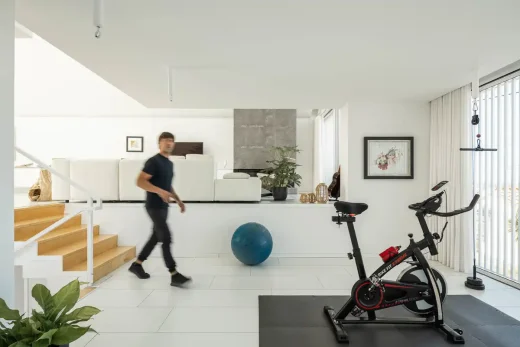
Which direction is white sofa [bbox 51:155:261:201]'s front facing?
away from the camera

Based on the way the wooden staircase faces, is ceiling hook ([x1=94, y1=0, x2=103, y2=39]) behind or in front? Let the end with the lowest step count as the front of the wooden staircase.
in front

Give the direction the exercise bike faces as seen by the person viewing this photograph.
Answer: facing to the right of the viewer

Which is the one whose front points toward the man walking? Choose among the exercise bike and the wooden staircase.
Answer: the wooden staircase

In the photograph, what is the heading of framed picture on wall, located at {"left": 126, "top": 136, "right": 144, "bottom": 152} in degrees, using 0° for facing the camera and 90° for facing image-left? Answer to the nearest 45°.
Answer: approximately 0°

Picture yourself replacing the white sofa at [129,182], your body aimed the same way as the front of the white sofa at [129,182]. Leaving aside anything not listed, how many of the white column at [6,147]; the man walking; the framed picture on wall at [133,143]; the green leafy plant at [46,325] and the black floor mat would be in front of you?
1

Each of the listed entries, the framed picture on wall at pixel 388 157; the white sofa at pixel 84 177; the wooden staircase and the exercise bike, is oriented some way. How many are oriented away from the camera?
1

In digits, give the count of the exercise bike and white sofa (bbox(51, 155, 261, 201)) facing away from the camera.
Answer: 1

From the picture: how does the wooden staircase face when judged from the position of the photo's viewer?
facing the viewer and to the right of the viewer

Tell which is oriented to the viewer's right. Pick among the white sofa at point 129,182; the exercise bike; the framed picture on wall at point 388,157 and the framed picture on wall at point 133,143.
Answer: the exercise bike

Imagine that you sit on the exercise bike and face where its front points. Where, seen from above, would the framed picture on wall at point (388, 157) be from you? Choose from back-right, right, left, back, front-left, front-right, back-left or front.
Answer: left

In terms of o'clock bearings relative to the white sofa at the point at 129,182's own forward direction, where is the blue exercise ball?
The blue exercise ball is roughly at 4 o'clock from the white sofa.

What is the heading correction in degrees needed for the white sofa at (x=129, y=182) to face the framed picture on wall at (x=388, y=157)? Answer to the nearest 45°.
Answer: approximately 90° to its right

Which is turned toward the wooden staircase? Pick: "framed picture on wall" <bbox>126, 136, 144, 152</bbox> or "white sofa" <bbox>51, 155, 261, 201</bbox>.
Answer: the framed picture on wall

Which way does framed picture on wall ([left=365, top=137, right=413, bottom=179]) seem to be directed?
toward the camera

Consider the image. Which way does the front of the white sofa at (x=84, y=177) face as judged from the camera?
facing away from the viewer
